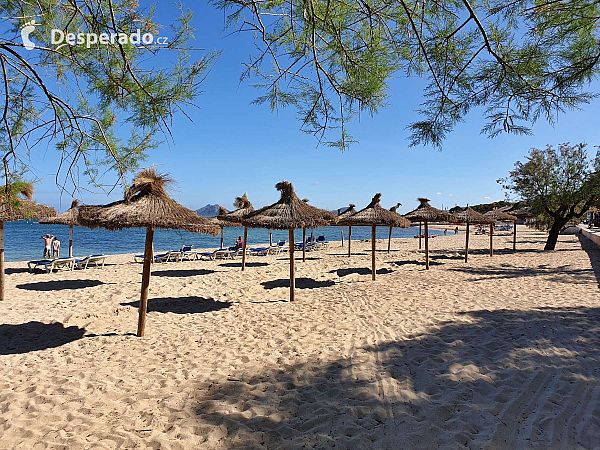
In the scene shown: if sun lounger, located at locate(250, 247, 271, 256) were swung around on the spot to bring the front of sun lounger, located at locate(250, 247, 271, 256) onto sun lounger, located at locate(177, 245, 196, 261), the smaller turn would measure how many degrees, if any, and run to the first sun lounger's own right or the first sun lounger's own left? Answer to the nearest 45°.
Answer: approximately 45° to the first sun lounger's own left

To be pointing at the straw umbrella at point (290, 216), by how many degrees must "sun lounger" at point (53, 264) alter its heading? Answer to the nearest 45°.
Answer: approximately 135° to its left

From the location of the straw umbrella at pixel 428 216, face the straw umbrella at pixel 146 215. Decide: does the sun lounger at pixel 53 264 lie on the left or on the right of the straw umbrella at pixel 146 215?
right

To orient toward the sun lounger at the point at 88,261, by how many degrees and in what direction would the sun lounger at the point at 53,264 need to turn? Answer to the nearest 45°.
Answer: approximately 135° to its right

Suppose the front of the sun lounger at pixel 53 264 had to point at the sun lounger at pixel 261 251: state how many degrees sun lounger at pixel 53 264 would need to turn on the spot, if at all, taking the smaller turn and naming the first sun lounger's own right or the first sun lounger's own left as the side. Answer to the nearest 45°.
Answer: approximately 180°

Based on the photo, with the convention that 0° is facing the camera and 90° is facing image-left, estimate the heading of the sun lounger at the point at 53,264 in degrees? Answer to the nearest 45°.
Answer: approximately 90°

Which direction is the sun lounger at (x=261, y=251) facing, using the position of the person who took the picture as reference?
facing to the left of the viewer

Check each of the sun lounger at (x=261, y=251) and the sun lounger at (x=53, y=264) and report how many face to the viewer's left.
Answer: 2

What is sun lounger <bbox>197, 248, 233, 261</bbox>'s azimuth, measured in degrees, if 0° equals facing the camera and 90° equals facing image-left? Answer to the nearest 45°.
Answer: approximately 90°
